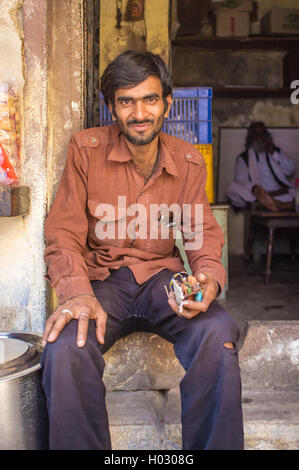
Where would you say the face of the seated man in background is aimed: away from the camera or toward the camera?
toward the camera

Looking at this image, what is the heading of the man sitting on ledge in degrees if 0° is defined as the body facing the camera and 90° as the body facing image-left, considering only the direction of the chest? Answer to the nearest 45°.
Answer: approximately 0°

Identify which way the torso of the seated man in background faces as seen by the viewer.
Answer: toward the camera

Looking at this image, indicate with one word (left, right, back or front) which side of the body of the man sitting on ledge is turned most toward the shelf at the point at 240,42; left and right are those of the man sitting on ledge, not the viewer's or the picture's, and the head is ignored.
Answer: back

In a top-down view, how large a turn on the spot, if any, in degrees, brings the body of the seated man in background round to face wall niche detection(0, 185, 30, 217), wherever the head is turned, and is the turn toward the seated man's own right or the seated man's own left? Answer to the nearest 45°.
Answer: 0° — they already face it

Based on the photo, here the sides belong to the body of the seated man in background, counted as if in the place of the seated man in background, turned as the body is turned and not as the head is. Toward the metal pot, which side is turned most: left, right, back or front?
front

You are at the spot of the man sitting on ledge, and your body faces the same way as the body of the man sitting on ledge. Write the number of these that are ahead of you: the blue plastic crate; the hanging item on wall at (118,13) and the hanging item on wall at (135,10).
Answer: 0

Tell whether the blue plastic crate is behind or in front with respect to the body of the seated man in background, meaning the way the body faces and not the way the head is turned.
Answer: in front

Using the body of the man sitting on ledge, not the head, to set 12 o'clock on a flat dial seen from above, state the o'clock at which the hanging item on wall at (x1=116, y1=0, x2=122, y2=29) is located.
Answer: The hanging item on wall is roughly at 6 o'clock from the man sitting on ledge.

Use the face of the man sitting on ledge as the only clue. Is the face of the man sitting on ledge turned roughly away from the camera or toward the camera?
toward the camera

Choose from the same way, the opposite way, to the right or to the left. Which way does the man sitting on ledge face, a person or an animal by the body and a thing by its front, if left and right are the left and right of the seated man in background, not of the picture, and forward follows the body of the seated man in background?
the same way

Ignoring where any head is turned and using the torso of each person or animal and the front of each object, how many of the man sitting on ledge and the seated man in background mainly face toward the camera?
2

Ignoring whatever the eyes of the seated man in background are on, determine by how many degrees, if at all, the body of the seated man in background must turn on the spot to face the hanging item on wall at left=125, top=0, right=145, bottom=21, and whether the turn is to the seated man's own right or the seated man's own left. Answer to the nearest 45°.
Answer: approximately 45° to the seated man's own right

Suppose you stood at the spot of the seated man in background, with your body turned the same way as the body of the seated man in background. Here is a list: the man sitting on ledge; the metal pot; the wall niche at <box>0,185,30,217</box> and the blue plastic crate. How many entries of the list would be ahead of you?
4

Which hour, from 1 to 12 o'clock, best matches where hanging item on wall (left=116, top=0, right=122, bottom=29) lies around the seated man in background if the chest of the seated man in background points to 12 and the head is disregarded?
The hanging item on wall is roughly at 1 o'clock from the seated man in background.
